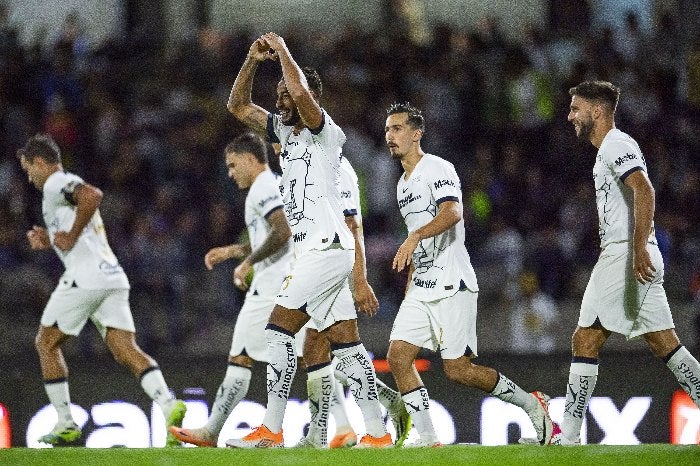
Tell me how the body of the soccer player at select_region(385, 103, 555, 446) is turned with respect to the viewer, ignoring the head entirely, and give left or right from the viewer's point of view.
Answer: facing the viewer and to the left of the viewer

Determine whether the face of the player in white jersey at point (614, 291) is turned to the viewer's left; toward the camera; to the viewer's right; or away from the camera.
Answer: to the viewer's left

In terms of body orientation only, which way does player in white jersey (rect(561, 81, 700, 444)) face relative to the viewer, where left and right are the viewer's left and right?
facing to the left of the viewer

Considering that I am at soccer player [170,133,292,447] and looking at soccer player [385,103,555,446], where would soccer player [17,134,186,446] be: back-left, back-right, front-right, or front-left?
back-right

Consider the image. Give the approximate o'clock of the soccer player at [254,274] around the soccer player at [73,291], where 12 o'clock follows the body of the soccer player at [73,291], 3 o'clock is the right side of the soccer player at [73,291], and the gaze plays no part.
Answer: the soccer player at [254,274] is roughly at 7 o'clock from the soccer player at [73,291].

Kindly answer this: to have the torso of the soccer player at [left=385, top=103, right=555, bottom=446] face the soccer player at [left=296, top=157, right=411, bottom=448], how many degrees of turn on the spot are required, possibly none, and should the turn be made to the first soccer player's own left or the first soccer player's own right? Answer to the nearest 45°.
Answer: approximately 90° to the first soccer player's own right

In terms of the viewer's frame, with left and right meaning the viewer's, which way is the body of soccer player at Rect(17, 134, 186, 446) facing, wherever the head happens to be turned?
facing to the left of the viewer

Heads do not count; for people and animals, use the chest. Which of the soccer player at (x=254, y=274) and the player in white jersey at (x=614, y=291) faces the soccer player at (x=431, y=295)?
the player in white jersey

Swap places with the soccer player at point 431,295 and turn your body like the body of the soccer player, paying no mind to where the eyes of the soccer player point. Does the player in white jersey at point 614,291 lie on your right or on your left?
on your left

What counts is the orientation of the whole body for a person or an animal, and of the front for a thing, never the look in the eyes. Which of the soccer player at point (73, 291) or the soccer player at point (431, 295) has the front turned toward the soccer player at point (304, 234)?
the soccer player at point (431, 295)
